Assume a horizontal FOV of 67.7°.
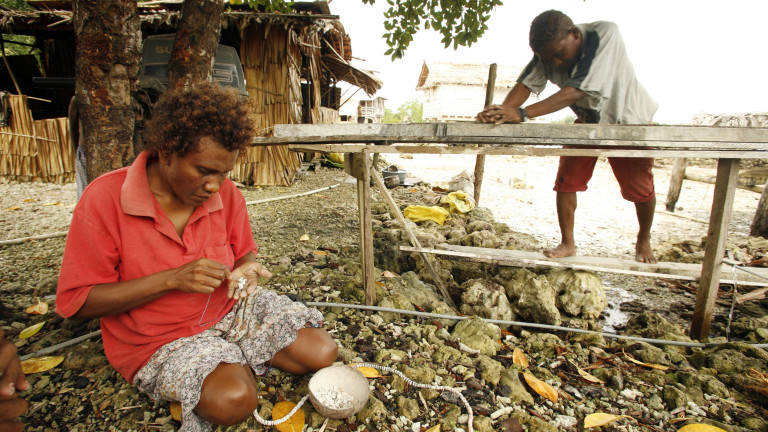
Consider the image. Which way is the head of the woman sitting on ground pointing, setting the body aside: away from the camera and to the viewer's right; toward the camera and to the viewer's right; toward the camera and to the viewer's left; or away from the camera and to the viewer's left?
toward the camera and to the viewer's right

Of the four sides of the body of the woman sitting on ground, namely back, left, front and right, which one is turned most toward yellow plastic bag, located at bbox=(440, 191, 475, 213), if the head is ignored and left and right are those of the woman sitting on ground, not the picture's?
left

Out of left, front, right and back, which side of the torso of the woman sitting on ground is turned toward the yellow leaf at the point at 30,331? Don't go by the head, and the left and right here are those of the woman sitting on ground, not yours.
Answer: back

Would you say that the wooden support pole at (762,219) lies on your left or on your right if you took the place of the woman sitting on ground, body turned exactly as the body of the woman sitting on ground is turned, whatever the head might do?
on your left

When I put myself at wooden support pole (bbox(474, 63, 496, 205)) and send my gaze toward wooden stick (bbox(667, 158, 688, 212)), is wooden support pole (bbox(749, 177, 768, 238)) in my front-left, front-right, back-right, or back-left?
front-right

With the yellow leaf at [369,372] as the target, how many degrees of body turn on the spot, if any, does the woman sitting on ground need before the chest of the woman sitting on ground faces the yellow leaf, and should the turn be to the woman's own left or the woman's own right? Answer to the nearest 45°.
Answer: approximately 45° to the woman's own left

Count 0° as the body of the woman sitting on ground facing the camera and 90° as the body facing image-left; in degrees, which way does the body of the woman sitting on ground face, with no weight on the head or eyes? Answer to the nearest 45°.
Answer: approximately 315°

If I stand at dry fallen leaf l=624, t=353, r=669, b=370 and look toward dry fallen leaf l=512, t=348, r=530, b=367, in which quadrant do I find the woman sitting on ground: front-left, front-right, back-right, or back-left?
front-left

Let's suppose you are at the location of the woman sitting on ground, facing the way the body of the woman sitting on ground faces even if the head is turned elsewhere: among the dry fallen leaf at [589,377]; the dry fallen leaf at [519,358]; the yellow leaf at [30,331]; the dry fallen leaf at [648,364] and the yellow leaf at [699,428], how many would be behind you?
1

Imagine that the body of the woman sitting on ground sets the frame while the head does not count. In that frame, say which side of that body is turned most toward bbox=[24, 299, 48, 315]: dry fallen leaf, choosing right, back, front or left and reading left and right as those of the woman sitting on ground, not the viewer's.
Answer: back

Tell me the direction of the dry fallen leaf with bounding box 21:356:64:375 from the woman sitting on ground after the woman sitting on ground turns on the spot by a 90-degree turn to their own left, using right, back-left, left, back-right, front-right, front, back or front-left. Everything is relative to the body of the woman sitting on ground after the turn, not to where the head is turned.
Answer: left
